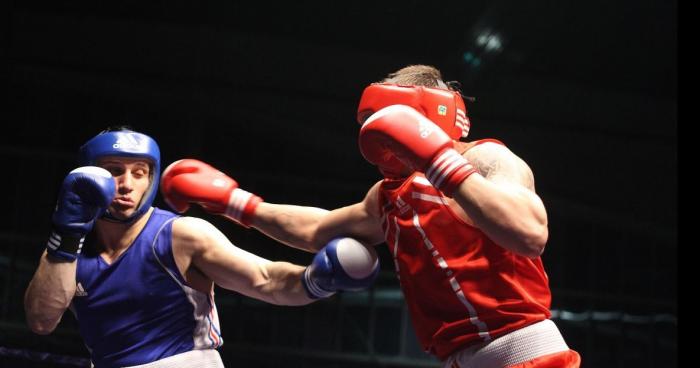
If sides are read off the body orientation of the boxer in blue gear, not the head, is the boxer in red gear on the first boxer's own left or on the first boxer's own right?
on the first boxer's own left

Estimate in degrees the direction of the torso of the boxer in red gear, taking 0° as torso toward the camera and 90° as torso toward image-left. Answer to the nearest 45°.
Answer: approximately 45°

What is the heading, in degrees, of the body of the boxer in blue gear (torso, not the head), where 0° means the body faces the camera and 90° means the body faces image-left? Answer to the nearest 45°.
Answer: approximately 0°

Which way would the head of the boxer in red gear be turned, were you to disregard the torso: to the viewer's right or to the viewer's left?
to the viewer's left

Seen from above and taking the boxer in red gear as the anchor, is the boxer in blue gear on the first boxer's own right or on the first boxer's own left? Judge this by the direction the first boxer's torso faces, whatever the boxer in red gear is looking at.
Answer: on the first boxer's own right
